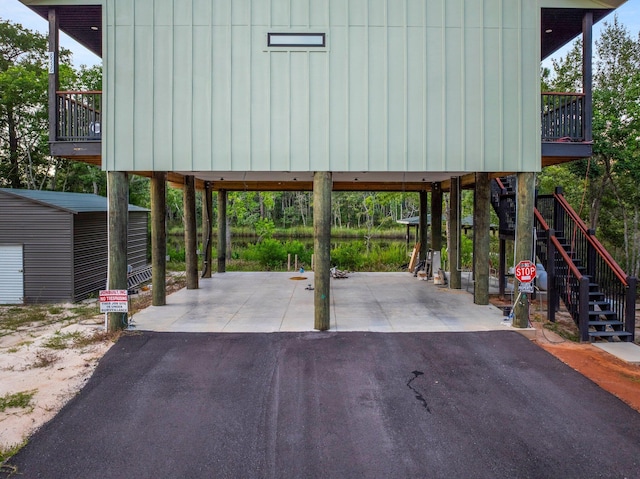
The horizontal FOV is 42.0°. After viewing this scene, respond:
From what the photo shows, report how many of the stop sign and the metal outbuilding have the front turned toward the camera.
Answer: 2

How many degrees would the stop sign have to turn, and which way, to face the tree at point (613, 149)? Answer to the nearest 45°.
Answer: approximately 180°

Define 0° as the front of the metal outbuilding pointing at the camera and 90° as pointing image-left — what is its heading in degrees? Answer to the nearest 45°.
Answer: approximately 0°

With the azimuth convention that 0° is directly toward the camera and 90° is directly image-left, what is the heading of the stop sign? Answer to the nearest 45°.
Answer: approximately 0°

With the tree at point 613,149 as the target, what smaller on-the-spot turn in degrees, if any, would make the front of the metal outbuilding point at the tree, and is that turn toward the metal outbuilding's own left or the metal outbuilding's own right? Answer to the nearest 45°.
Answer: approximately 90° to the metal outbuilding's own left
